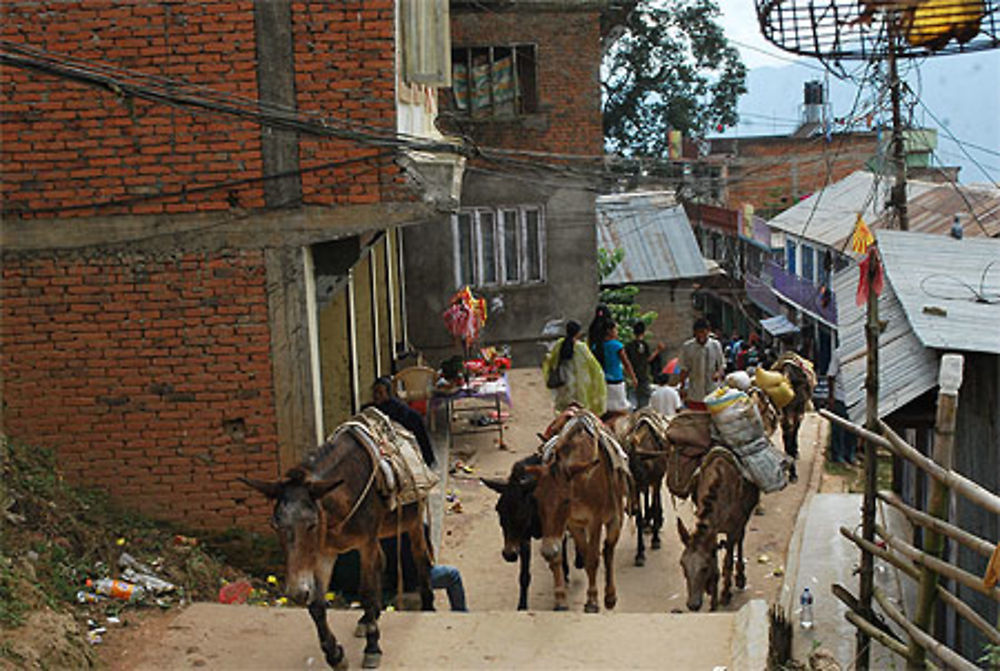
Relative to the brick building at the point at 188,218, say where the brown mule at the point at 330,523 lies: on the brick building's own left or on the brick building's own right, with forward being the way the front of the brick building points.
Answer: on the brick building's own right

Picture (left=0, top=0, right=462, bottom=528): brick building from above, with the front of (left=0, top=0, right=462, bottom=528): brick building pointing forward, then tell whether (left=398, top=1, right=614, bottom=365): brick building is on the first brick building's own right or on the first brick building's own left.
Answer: on the first brick building's own left

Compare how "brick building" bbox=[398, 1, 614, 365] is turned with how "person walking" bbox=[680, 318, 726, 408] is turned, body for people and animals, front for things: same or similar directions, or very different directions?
same or similar directions

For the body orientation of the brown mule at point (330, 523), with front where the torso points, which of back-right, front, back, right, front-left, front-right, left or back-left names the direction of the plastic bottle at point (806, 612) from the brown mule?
back-left

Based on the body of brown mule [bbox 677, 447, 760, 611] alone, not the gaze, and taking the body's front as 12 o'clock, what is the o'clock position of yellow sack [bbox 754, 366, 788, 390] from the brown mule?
The yellow sack is roughly at 5 o'clock from the brown mule.

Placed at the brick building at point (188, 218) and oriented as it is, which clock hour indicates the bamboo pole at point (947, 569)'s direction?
The bamboo pole is roughly at 2 o'clock from the brick building.

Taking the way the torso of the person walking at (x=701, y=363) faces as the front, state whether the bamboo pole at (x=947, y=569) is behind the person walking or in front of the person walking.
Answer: in front

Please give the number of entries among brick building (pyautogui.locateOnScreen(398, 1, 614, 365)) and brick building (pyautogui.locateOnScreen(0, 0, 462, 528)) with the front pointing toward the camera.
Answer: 1

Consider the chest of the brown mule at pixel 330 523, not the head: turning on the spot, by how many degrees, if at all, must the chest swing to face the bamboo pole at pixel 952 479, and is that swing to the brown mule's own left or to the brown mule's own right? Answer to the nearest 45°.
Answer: approximately 90° to the brown mule's own left

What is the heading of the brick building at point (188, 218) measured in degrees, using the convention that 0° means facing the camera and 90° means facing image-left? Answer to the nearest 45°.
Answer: approximately 270°

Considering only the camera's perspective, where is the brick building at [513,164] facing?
facing the viewer

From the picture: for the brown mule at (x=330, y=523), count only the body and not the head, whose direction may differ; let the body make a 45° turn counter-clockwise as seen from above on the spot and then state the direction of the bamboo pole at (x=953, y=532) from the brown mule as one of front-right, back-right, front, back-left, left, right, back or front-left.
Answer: front-left

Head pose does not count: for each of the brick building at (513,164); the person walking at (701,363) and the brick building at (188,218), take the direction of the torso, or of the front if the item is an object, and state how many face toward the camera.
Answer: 2

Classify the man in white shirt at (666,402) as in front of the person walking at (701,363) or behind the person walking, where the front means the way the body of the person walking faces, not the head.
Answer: in front

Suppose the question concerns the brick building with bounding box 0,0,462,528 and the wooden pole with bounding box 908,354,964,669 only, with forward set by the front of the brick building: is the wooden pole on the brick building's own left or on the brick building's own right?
on the brick building's own right
